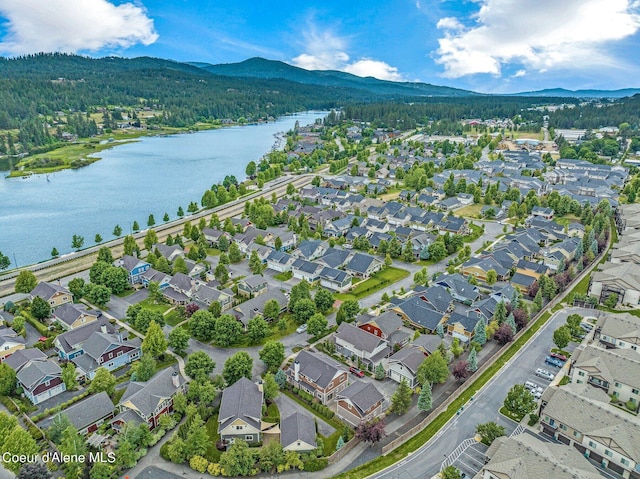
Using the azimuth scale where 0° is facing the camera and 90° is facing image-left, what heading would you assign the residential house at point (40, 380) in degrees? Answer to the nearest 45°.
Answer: approximately 315°

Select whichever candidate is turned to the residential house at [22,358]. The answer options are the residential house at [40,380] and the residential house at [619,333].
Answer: the residential house at [619,333]

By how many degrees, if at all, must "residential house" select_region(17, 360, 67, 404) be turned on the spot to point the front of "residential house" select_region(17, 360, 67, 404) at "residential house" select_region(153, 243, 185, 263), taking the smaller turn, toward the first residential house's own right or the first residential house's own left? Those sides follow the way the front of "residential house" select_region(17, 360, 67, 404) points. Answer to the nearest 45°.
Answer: approximately 90° to the first residential house's own left

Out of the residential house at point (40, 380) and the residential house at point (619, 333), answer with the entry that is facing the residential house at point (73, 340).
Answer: the residential house at point (619, 333)

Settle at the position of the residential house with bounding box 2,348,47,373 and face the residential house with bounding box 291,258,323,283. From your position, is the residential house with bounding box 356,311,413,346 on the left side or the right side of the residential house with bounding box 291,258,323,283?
right

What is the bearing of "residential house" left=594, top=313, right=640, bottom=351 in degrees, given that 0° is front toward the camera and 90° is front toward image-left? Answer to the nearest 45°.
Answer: approximately 45°

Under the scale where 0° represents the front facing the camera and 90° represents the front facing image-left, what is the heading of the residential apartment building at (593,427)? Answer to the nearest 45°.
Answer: approximately 45°

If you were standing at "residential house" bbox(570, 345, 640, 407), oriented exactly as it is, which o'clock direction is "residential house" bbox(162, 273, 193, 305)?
"residential house" bbox(162, 273, 193, 305) is roughly at 1 o'clock from "residential house" bbox(570, 345, 640, 407).

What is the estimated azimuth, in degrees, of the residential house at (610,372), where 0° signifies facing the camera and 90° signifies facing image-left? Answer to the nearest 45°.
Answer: approximately 45°
